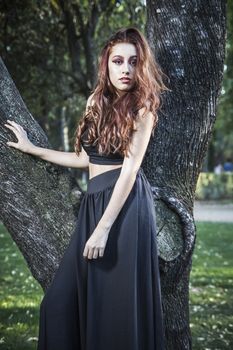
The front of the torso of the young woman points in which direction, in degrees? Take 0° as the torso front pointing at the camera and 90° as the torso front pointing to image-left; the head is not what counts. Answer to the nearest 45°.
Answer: approximately 45°

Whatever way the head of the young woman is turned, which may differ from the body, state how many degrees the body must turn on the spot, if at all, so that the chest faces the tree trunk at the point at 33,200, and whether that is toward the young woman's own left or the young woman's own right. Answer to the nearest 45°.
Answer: approximately 90° to the young woman's own right
